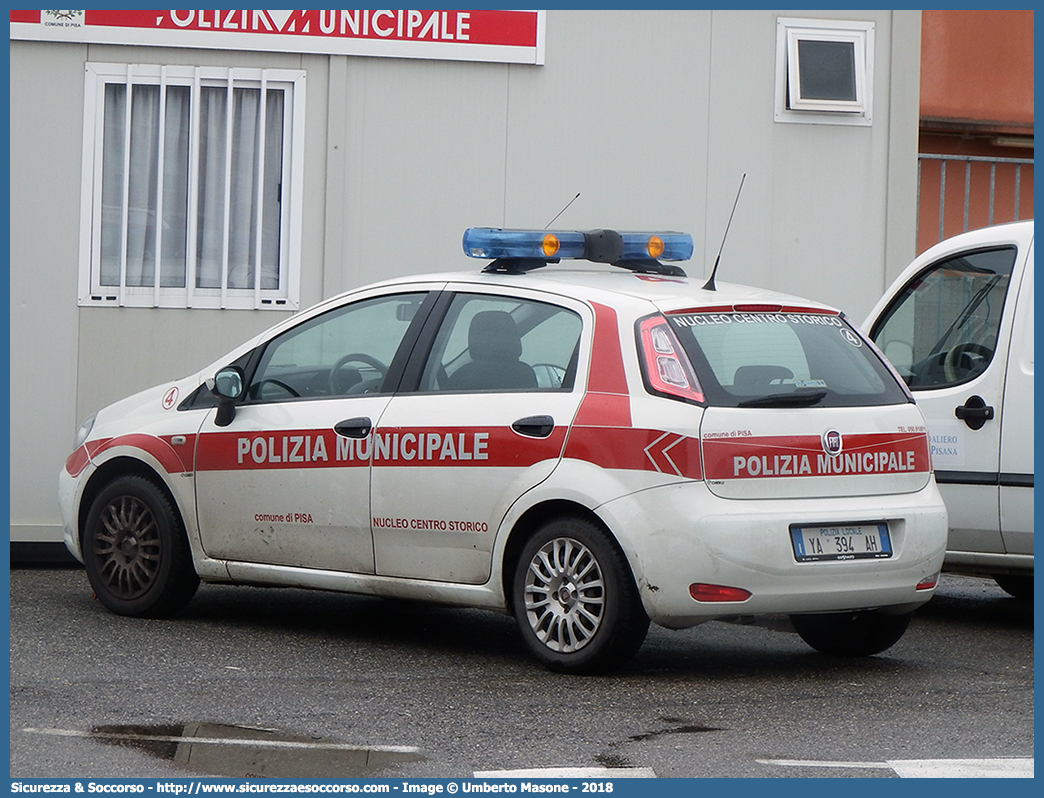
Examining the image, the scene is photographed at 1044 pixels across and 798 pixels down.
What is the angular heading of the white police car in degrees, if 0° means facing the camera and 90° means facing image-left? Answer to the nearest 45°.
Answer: approximately 135°

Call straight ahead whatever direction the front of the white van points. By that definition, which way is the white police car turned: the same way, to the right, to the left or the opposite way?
the same way

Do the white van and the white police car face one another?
no

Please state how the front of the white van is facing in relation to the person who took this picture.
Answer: facing away from the viewer and to the left of the viewer

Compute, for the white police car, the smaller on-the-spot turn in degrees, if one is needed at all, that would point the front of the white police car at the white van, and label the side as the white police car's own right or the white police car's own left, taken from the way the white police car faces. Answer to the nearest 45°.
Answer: approximately 90° to the white police car's own right

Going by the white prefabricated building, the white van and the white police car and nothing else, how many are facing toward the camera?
1

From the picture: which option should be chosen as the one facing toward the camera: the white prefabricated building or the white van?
the white prefabricated building

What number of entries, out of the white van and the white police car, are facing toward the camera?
0

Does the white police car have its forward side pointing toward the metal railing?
no

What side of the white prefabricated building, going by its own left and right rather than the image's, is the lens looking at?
front

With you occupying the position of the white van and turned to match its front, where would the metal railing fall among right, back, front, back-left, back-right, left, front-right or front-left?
front-right

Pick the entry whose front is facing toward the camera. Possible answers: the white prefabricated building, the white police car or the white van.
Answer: the white prefabricated building

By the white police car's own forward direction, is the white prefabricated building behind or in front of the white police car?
in front
